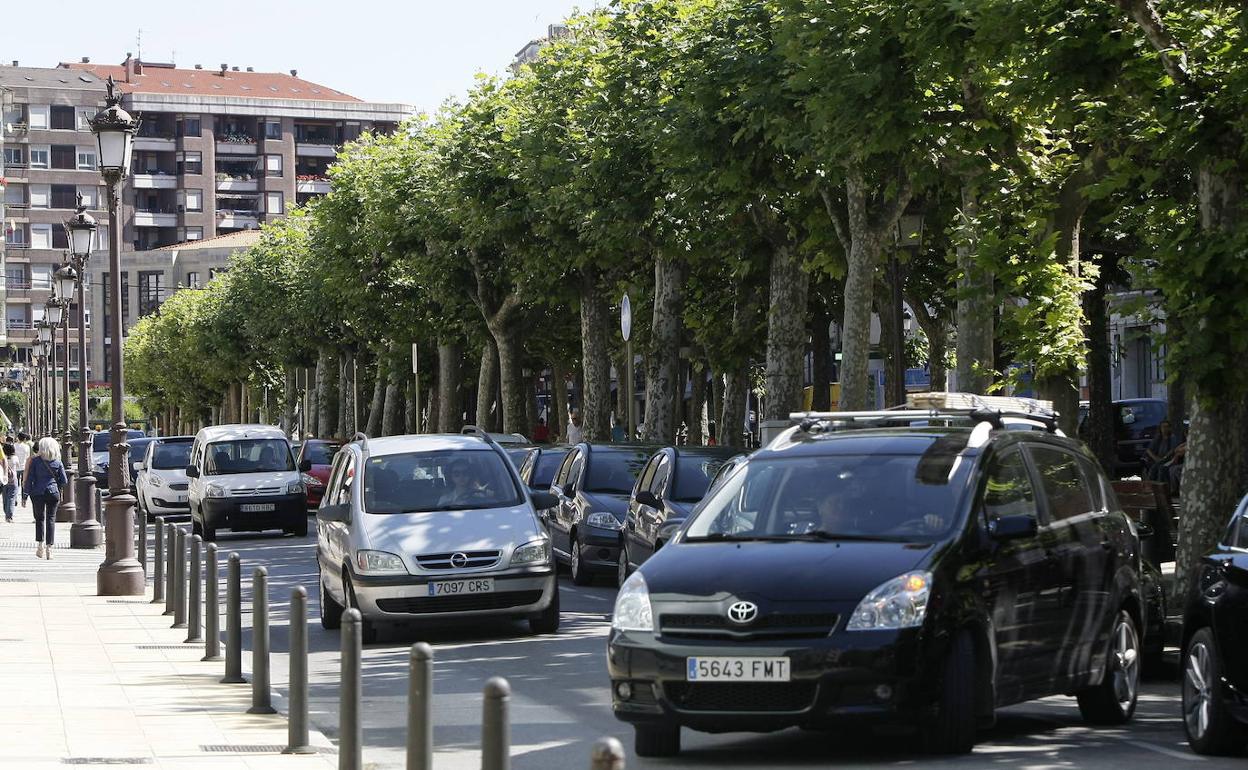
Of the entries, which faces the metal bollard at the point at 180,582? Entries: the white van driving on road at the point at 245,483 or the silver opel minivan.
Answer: the white van driving on road

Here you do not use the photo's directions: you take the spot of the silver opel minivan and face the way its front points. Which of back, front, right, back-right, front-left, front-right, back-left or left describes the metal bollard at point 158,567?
back-right

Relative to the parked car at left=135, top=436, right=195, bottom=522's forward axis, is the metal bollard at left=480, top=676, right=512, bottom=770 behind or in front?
in front

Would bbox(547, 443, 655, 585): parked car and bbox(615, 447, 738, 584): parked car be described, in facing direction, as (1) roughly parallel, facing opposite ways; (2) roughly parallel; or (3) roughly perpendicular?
roughly parallel

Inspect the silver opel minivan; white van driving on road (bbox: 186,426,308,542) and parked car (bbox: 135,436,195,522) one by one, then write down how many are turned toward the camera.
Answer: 3

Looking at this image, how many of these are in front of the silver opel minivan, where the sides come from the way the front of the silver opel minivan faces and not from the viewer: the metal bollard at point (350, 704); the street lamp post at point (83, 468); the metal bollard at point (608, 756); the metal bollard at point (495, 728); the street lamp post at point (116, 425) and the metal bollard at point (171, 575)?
3

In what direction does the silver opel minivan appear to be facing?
toward the camera

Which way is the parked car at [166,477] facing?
toward the camera

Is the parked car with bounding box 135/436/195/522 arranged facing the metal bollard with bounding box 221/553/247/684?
yes

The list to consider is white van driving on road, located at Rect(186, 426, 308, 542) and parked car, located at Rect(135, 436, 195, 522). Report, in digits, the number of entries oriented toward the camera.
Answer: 2

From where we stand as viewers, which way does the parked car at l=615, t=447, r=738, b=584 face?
facing the viewer and to the right of the viewer

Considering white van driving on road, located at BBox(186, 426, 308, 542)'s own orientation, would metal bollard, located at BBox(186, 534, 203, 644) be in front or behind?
in front

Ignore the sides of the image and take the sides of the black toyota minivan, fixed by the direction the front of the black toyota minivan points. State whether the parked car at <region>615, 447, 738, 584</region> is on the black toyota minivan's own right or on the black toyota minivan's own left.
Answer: on the black toyota minivan's own right

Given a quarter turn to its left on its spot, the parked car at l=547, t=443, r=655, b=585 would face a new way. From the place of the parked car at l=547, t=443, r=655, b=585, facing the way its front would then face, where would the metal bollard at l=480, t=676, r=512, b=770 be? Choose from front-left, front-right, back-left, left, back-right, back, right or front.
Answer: back-right
